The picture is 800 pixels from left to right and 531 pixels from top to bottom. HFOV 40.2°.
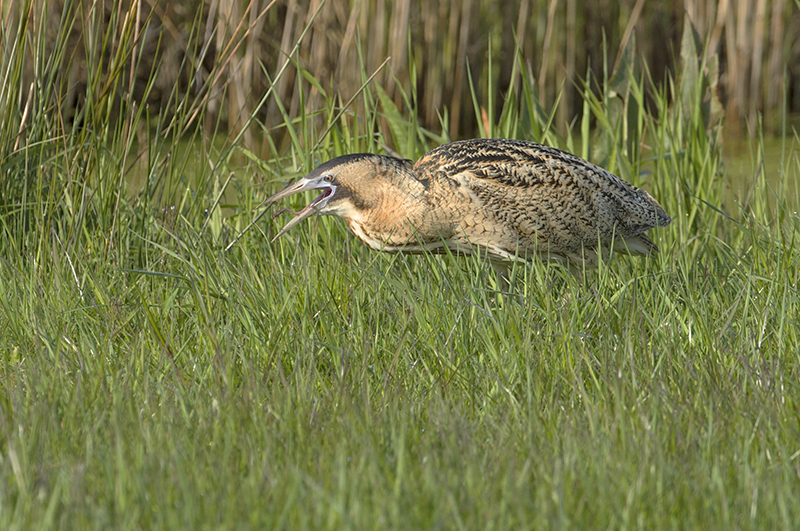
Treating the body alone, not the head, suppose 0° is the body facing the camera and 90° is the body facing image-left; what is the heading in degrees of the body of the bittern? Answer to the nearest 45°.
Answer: approximately 90°
